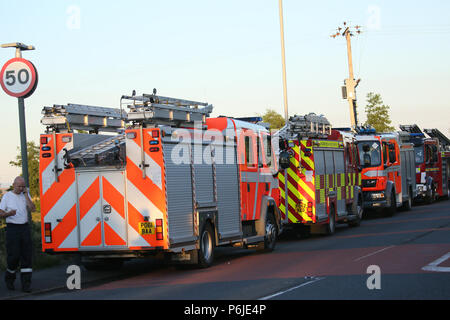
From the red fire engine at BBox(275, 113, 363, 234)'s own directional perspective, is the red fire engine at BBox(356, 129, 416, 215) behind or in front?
in front

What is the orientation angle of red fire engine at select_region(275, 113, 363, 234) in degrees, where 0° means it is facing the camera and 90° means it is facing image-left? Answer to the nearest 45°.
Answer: approximately 225°

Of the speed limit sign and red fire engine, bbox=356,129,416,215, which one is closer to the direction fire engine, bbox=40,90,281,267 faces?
the red fire engine

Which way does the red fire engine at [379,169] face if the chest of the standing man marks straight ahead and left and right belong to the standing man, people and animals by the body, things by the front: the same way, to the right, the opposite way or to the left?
to the right

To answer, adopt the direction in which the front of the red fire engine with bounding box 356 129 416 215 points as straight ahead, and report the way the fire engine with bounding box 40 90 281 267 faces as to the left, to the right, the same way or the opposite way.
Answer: the opposite way

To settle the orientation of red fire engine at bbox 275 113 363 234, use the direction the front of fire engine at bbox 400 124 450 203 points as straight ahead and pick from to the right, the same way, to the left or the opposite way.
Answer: the opposite way

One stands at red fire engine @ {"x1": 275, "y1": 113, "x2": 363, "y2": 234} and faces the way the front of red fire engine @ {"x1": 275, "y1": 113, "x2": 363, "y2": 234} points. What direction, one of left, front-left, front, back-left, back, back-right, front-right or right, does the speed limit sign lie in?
back

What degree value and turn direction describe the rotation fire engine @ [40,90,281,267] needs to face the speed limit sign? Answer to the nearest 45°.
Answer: approximately 135° to its left

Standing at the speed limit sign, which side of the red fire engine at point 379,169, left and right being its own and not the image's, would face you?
front

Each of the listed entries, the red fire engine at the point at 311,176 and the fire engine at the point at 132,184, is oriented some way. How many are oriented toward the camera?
0

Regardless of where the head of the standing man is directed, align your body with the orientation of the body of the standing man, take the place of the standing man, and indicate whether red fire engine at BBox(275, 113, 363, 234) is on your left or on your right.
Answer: on your left

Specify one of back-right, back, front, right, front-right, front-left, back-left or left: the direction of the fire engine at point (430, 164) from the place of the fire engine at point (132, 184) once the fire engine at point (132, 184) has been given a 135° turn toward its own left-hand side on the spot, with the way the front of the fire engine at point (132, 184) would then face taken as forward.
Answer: back-right

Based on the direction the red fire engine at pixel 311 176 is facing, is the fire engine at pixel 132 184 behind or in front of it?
behind

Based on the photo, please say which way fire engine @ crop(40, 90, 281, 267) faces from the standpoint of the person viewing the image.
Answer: facing away from the viewer and to the right of the viewer

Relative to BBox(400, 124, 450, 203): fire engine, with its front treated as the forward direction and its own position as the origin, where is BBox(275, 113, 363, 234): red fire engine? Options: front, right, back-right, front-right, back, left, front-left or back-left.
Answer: front-left
